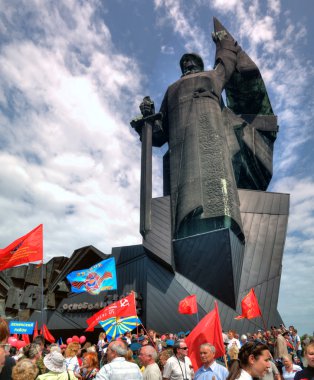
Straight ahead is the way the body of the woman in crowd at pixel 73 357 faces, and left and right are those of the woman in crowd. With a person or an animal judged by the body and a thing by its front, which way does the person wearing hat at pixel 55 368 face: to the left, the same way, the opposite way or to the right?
the same way

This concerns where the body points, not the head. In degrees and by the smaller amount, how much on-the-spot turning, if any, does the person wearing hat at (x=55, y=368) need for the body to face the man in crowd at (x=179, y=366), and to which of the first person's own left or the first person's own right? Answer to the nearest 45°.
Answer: approximately 45° to the first person's own right

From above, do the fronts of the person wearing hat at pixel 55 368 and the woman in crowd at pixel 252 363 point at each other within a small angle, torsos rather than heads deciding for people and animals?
no

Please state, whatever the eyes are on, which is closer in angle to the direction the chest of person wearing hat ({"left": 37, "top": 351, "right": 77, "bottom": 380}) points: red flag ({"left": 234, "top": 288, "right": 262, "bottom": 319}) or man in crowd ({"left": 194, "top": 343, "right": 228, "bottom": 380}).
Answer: the red flag

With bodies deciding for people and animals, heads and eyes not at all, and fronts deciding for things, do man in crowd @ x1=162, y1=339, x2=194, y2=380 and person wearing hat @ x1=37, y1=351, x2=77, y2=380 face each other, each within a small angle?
no

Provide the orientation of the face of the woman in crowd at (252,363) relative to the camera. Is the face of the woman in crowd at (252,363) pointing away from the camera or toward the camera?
toward the camera

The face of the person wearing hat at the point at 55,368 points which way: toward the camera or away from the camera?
away from the camera

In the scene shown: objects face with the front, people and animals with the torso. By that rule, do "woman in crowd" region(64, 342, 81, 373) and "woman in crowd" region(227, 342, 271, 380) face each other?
no

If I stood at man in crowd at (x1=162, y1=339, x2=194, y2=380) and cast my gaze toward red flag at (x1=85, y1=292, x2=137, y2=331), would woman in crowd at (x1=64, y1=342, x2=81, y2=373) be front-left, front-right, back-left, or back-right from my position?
front-left

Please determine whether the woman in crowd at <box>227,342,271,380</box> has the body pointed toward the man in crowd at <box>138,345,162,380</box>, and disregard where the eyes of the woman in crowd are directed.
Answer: no

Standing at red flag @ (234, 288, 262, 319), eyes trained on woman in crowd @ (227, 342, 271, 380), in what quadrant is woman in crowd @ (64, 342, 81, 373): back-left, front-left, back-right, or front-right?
front-right

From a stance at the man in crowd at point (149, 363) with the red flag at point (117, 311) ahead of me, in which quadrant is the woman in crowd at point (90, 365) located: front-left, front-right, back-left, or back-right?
front-left

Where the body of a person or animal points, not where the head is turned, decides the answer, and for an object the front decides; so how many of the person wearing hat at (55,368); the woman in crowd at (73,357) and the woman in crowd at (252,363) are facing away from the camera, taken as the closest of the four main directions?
2

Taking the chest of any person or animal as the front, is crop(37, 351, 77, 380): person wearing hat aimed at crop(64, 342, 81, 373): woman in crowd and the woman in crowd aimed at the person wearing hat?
no

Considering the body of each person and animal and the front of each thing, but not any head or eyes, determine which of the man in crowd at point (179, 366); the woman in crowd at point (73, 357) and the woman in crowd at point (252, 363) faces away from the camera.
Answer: the woman in crowd at point (73, 357)

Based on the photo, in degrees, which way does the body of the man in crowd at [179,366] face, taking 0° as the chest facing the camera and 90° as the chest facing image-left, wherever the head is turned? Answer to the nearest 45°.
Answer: approximately 315°

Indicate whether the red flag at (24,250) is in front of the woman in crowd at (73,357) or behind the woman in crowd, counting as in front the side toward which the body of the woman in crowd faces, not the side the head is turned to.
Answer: in front

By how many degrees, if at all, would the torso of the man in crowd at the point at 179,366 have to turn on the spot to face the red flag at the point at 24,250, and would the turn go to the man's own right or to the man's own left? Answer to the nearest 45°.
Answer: approximately 180°
